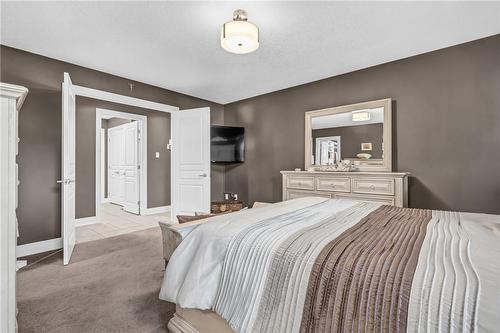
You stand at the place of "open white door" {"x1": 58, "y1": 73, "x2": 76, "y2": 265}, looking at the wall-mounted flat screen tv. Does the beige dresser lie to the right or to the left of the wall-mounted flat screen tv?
right

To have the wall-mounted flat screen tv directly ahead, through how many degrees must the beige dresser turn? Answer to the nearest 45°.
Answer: approximately 45° to its right

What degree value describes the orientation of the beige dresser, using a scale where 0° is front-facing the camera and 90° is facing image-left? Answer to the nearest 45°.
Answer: approximately 45°

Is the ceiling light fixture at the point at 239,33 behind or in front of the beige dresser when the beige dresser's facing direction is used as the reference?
in front

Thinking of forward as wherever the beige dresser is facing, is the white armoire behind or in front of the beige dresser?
in front

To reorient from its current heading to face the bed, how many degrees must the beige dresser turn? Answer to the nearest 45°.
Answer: approximately 45° to its left

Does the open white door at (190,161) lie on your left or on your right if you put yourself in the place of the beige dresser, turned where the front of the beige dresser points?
on your right
